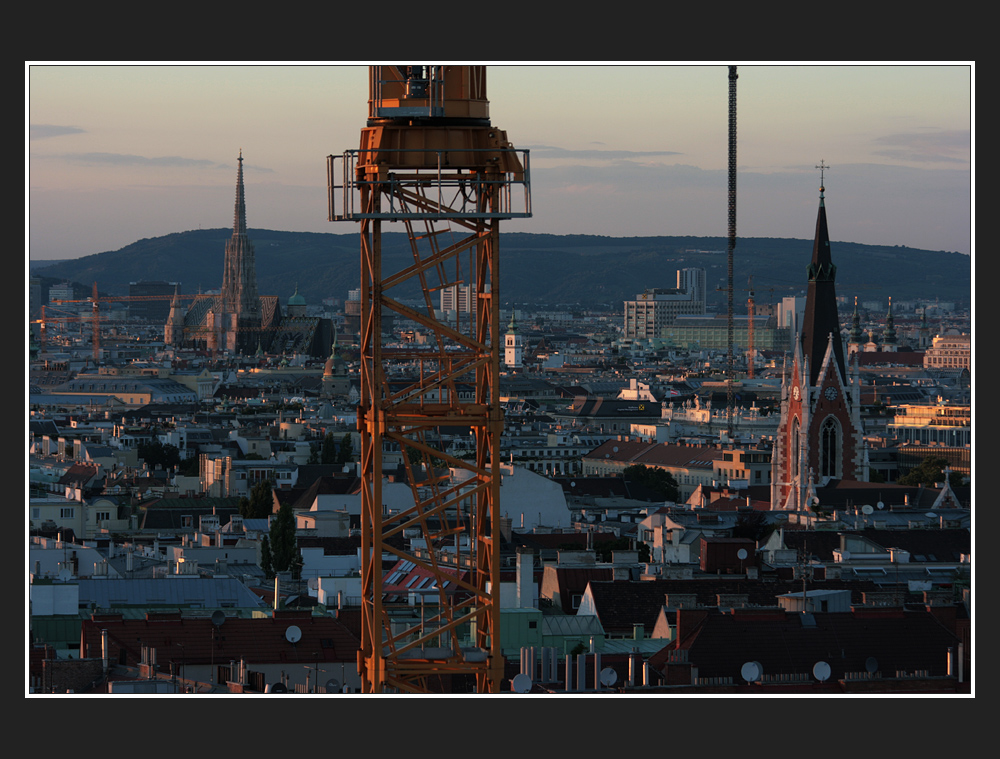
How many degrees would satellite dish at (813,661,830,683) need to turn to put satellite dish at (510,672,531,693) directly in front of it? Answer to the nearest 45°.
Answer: approximately 45° to its right

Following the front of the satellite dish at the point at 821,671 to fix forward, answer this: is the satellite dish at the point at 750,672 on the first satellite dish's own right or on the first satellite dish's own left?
on the first satellite dish's own right

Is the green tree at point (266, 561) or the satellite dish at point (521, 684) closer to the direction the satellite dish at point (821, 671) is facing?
the satellite dish

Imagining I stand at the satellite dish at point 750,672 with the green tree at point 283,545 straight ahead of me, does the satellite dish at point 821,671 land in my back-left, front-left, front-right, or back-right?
back-right

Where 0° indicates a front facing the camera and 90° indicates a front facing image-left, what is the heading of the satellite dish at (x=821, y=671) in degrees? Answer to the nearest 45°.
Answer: approximately 0°

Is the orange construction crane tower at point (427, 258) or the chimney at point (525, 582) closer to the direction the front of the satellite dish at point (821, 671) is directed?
the orange construction crane tower

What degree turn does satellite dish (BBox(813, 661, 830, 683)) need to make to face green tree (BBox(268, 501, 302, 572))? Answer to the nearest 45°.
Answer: approximately 135° to its right
